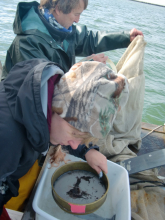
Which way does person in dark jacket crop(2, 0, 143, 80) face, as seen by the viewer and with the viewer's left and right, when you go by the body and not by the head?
facing the viewer and to the right of the viewer

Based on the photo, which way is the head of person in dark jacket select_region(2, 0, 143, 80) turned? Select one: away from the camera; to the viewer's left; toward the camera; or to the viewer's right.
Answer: to the viewer's right

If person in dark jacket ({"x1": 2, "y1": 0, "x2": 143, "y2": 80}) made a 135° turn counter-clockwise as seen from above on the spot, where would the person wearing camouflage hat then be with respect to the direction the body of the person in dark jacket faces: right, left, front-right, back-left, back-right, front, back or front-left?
back
